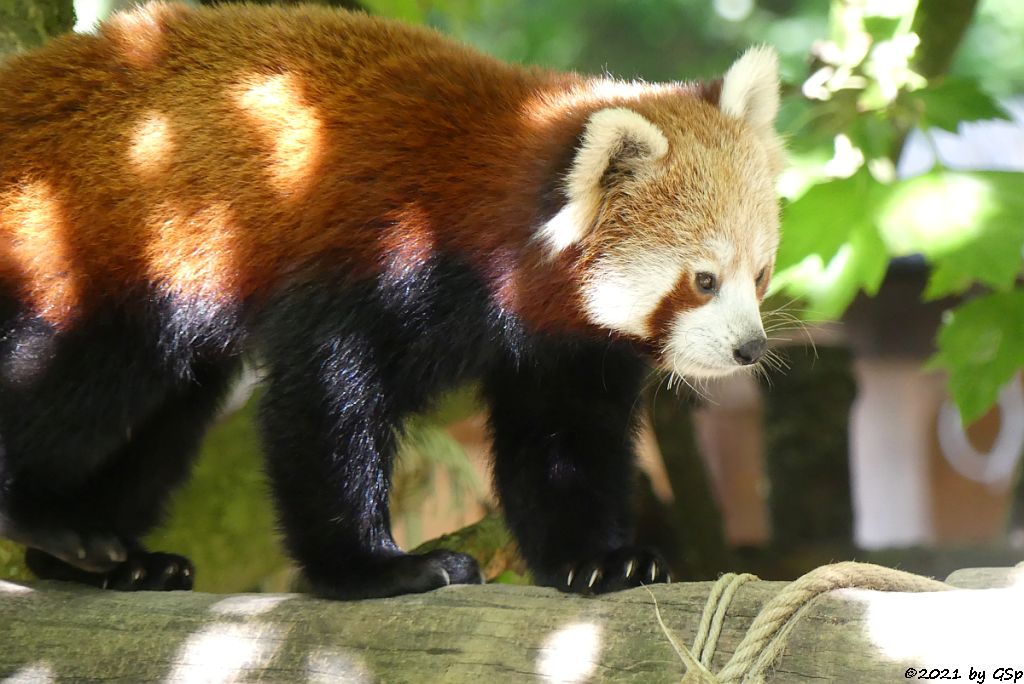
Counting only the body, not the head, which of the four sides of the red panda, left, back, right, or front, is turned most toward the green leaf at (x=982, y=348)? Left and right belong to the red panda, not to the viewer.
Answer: front

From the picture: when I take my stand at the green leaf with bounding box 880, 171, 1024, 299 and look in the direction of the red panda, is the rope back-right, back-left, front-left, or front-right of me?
front-left

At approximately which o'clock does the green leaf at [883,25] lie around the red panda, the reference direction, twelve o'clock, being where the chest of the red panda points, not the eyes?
The green leaf is roughly at 11 o'clock from the red panda.

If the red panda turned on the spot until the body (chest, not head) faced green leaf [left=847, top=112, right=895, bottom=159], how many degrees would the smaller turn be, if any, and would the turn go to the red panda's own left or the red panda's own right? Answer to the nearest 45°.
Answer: approximately 45° to the red panda's own left

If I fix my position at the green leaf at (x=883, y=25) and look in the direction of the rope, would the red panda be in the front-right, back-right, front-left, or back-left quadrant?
front-right

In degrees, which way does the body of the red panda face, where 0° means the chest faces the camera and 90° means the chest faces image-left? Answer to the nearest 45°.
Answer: approximately 270°

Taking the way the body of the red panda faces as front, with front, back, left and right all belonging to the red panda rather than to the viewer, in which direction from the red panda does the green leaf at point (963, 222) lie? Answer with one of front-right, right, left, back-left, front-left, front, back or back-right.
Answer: front
